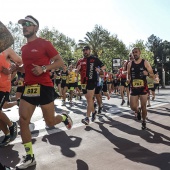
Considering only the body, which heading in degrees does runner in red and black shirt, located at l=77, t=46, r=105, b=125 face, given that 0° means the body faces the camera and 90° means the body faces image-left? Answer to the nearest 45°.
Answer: approximately 45°

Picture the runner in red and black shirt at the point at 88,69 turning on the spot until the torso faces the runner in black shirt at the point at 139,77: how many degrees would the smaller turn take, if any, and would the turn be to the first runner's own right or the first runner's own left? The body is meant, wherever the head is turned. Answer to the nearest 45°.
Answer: approximately 90° to the first runner's own left
